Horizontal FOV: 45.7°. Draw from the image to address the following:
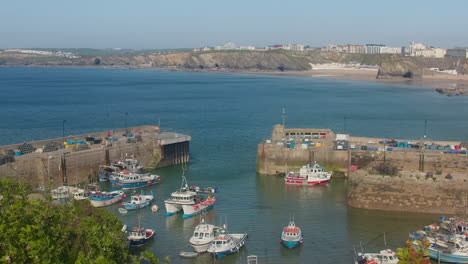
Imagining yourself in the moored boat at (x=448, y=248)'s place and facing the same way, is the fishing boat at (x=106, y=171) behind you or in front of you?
in front

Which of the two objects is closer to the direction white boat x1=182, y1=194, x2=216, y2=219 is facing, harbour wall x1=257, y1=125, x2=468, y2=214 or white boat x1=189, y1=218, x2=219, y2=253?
the white boat

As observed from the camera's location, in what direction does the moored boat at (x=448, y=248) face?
facing to the left of the viewer

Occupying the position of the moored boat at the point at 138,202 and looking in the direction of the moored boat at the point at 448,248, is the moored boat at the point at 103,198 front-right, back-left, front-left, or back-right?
back-right

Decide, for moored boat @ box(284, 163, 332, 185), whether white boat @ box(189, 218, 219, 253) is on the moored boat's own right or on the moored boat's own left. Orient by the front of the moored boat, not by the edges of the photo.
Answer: on the moored boat's own right

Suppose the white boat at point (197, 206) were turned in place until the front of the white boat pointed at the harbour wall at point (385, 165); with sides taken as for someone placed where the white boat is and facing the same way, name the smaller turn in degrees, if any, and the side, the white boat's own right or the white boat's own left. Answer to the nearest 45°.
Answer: approximately 180°

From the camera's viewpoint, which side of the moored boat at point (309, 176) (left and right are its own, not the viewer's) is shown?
right

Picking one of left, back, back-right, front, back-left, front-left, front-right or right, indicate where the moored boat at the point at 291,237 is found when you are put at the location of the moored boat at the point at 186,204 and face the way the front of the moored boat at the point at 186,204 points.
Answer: left
